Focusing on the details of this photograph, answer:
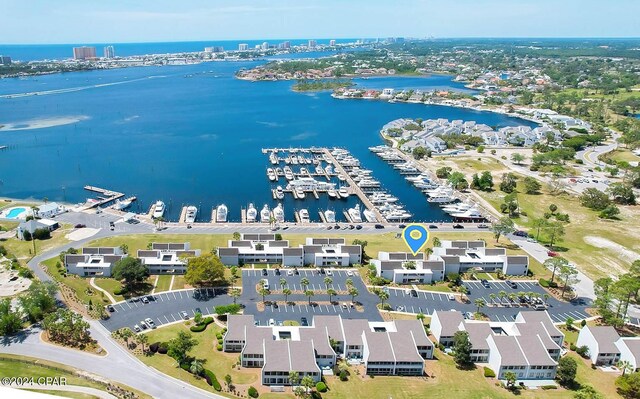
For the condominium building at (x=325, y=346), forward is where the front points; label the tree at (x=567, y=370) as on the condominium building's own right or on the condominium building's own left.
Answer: on the condominium building's own left

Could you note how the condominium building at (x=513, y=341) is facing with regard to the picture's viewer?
facing the viewer

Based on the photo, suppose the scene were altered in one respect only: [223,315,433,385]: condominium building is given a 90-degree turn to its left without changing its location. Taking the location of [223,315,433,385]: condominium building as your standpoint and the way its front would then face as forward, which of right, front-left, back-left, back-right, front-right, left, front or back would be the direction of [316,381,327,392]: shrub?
right

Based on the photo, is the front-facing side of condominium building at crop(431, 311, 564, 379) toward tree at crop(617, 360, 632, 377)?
no

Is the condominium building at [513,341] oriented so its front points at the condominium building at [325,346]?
no

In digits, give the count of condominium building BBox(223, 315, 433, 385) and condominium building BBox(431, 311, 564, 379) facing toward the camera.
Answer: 2

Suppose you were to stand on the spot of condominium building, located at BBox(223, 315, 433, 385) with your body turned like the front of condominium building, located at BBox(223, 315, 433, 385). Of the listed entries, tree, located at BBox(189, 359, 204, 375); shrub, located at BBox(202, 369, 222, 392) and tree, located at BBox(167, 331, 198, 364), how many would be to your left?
0

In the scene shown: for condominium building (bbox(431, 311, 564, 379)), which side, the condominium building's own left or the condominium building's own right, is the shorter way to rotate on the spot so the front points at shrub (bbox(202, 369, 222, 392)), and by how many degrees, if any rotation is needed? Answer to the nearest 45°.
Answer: approximately 45° to the condominium building's own right

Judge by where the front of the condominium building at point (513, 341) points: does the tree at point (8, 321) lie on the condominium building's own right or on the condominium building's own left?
on the condominium building's own right

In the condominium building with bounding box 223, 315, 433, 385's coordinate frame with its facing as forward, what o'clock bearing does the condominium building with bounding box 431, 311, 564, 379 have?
the condominium building with bounding box 431, 311, 564, 379 is roughly at 9 o'clock from the condominium building with bounding box 223, 315, 433, 385.

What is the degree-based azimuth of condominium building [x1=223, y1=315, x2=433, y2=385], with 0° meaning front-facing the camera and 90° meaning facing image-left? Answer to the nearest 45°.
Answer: approximately 0°

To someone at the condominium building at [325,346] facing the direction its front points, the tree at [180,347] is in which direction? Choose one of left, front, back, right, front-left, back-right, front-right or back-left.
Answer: right

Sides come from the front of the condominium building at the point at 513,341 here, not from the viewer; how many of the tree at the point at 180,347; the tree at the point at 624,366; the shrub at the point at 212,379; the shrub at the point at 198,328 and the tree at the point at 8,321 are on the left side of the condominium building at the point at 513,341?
1

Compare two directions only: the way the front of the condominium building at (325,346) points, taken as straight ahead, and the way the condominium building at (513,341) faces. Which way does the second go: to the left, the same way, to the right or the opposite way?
the same way

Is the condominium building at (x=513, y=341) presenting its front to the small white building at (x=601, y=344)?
no
